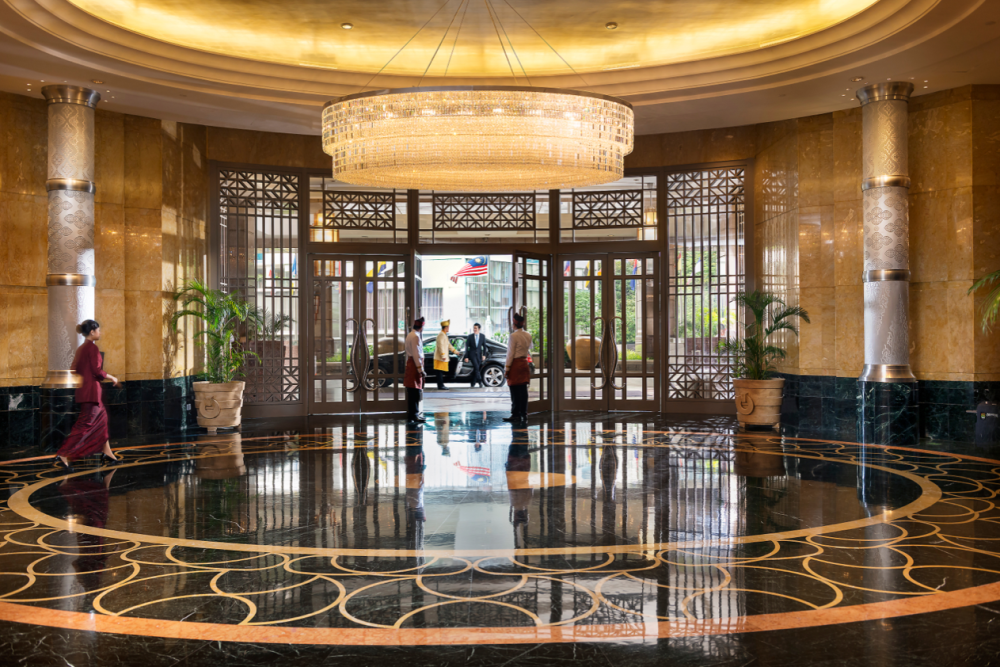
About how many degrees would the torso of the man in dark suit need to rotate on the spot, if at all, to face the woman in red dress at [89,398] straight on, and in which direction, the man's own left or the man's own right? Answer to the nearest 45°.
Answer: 0° — they already face them

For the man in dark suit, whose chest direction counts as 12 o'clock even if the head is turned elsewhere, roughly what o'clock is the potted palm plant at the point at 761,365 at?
The potted palm plant is roughly at 11 o'clock from the man in dark suit.

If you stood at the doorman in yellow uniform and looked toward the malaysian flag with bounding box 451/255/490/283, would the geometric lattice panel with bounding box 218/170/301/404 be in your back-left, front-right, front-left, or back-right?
back-left

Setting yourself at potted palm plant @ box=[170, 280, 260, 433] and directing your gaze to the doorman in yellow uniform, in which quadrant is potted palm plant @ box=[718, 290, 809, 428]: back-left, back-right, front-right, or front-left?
front-right

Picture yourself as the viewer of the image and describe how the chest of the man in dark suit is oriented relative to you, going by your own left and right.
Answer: facing the viewer

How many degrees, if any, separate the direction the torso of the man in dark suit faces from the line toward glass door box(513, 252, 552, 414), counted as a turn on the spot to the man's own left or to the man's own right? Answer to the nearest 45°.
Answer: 0° — they already face it

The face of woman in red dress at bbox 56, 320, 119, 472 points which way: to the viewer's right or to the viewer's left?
to the viewer's right

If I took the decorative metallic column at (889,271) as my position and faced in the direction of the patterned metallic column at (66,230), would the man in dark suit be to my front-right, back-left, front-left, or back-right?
front-right

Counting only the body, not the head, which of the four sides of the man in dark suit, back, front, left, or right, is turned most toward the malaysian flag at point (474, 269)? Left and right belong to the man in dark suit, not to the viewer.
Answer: back

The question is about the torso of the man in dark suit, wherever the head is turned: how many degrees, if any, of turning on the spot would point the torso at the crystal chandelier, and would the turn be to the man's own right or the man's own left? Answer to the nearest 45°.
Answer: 0° — they already face it

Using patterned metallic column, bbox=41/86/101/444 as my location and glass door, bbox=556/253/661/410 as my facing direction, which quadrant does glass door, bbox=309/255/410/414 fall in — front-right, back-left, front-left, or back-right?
front-left
